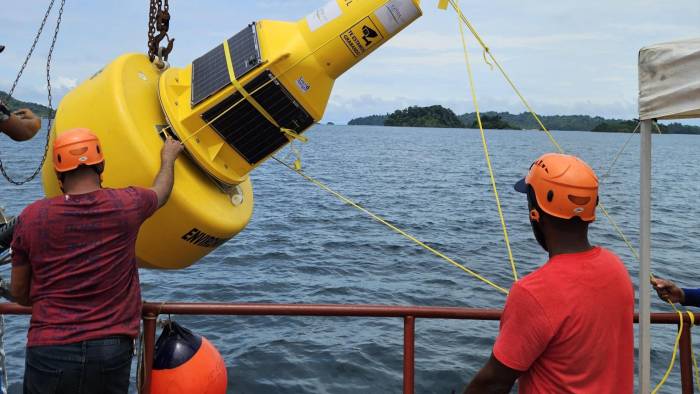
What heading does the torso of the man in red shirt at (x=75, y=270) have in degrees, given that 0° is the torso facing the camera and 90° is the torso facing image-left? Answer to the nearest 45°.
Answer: approximately 180°

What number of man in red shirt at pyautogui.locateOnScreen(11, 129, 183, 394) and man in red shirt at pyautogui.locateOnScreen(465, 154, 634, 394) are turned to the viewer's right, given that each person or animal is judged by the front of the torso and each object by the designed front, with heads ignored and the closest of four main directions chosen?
0

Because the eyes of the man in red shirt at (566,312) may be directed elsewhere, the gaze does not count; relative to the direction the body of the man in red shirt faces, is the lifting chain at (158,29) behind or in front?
in front

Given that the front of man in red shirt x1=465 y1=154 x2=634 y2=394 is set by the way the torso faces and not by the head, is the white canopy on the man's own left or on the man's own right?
on the man's own right

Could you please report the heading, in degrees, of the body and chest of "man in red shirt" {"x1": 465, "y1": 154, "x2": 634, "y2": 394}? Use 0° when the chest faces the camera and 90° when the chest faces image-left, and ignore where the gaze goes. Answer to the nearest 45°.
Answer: approximately 135°

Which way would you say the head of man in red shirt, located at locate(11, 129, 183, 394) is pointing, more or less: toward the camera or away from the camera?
away from the camera

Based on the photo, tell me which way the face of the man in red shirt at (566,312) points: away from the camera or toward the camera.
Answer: away from the camera

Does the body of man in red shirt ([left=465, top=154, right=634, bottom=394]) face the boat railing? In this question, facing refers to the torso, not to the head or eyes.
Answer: yes

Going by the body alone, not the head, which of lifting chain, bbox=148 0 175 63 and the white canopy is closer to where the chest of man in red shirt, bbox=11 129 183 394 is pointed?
the lifting chain

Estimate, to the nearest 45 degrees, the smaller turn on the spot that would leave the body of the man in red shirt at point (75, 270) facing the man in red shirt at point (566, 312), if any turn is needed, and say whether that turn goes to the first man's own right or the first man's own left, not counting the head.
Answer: approximately 135° to the first man's own right

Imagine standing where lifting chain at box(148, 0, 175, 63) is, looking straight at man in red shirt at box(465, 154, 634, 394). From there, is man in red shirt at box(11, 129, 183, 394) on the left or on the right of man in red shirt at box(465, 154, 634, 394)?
right
